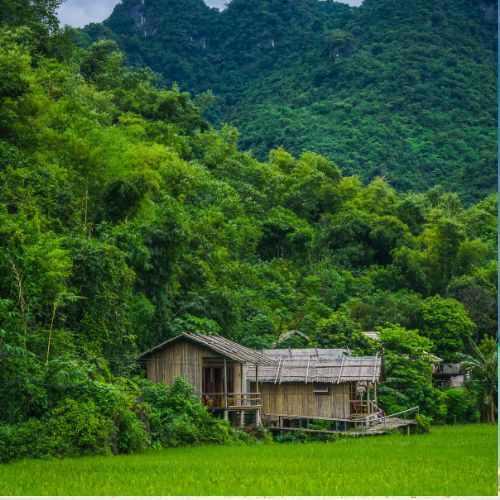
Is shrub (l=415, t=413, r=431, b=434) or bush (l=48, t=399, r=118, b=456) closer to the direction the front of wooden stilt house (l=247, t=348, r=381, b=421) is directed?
the shrub

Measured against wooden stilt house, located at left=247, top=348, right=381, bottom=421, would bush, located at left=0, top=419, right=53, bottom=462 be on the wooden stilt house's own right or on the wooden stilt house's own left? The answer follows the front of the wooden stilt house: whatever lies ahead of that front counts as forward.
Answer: on the wooden stilt house's own right

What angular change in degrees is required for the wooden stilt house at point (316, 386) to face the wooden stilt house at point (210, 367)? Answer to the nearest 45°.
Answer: approximately 135° to its right

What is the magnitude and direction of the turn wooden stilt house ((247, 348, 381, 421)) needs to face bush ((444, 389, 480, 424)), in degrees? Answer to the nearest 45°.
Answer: approximately 45° to its left

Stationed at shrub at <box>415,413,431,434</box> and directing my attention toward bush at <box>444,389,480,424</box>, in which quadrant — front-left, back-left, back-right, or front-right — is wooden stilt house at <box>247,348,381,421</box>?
back-left

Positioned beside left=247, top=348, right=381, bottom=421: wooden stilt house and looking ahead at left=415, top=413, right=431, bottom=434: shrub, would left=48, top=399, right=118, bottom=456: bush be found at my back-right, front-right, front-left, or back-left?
back-right

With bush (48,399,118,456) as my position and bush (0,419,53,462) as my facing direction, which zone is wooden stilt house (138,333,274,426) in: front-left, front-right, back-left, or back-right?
back-right
